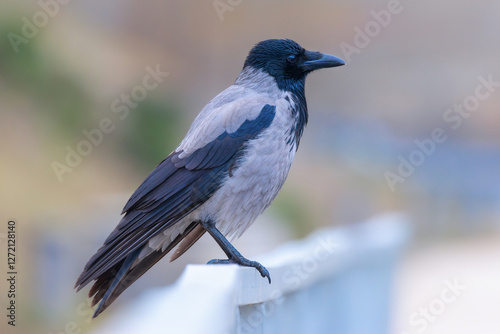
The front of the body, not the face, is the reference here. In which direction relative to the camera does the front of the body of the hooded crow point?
to the viewer's right
